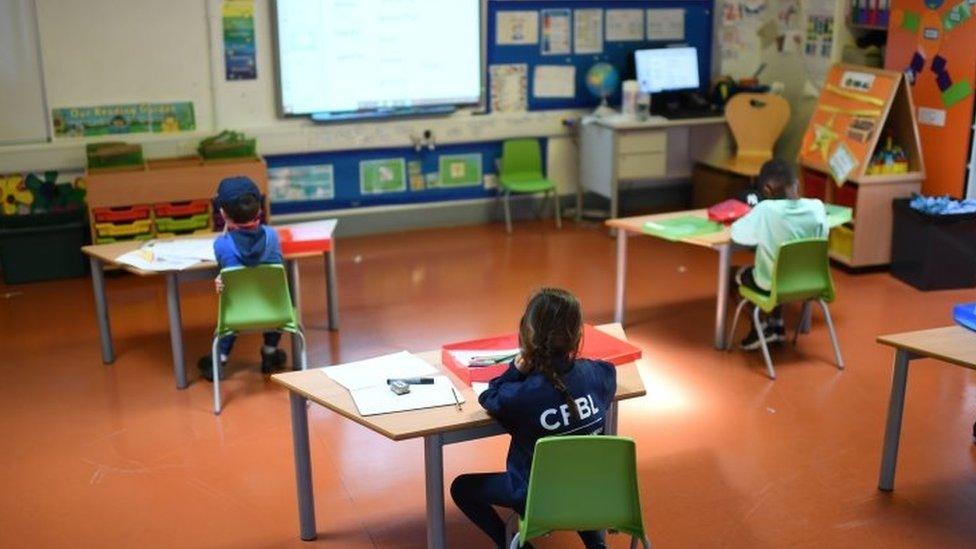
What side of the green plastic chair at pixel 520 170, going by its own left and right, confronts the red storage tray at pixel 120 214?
right

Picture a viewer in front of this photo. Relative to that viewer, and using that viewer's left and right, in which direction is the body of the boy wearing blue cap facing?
facing away from the viewer

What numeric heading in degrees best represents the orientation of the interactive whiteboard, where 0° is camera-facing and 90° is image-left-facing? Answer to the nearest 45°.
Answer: approximately 0°

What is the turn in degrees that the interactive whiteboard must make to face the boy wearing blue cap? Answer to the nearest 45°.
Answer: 0° — it already faces them

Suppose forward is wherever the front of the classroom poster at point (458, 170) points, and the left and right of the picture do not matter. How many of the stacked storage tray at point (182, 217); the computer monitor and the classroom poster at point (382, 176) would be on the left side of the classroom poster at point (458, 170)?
1

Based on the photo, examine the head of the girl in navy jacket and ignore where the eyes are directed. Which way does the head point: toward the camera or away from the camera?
away from the camera

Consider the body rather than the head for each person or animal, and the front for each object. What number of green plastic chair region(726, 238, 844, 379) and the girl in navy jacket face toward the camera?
0

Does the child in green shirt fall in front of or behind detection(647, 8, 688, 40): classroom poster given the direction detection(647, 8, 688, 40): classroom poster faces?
in front

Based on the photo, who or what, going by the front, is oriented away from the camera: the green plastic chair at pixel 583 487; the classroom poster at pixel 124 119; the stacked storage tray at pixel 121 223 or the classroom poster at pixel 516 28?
the green plastic chair

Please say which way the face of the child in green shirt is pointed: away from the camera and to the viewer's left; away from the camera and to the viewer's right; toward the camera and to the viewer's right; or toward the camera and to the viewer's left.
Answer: away from the camera and to the viewer's left

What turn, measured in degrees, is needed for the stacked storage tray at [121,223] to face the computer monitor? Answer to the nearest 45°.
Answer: approximately 90° to its left

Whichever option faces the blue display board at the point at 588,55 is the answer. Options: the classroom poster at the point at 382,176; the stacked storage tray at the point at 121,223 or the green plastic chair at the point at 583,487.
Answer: the green plastic chair

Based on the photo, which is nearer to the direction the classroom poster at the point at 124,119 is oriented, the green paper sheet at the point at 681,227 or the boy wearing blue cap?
the boy wearing blue cap

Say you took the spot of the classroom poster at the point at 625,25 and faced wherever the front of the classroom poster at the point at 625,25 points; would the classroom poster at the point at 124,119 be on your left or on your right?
on your right

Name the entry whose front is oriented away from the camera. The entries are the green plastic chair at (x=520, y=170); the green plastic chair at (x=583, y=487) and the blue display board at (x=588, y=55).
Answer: the green plastic chair at (x=583, y=487)

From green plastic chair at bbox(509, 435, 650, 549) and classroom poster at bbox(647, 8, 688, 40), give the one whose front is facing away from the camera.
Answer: the green plastic chair
